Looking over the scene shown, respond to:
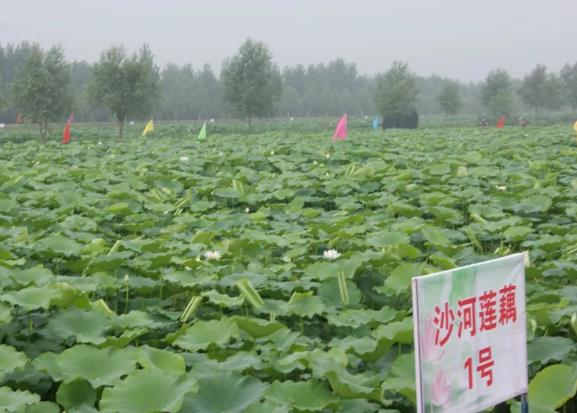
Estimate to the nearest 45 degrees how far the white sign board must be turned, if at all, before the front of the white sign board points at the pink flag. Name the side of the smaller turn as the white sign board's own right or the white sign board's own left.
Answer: approximately 135° to the white sign board's own left

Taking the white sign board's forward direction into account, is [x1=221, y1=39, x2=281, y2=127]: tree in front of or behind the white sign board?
behind

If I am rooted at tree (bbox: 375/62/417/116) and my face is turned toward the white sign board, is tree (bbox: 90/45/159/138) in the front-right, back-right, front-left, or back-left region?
front-right

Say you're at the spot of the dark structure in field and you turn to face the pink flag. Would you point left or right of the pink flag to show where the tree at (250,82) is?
right

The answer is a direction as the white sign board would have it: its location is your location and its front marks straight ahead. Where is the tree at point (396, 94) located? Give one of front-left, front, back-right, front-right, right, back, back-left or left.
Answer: back-left

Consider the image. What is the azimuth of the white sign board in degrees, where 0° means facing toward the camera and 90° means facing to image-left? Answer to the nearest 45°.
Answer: approximately 315°

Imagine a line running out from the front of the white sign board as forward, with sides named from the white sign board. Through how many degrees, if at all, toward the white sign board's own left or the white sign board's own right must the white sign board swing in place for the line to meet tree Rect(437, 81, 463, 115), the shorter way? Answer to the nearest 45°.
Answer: approximately 135° to the white sign board's own left

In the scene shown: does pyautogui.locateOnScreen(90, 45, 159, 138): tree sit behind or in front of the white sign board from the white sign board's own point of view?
behind

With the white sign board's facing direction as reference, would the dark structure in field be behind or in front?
behind

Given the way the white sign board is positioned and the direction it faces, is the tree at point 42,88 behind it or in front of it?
behind
